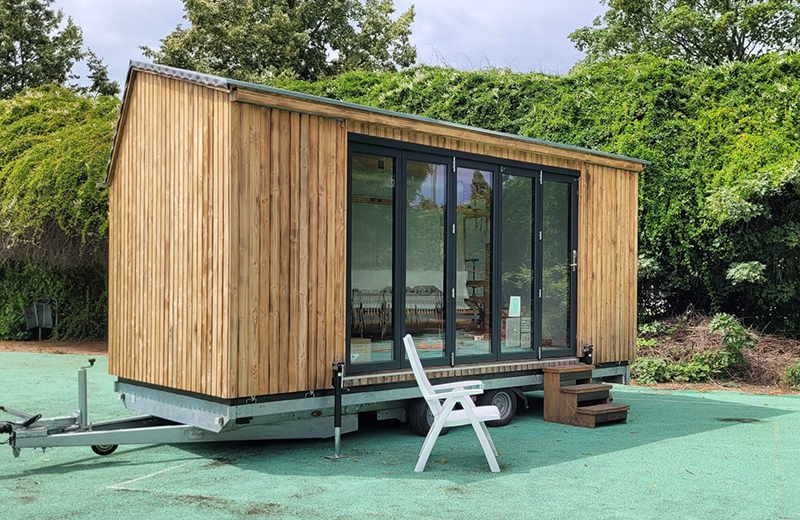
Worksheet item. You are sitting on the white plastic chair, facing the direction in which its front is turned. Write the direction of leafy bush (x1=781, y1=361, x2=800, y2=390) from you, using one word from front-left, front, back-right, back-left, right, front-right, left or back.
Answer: front-left

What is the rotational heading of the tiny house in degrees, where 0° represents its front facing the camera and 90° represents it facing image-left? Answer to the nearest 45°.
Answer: approximately 315°

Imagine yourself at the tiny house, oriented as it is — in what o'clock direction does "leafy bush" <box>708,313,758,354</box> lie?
The leafy bush is roughly at 9 o'clock from the tiny house.

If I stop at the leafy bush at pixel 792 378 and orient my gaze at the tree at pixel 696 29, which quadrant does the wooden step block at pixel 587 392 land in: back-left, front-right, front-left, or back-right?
back-left

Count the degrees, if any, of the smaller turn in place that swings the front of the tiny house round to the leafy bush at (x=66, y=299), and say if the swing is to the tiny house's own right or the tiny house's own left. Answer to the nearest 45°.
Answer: approximately 180°

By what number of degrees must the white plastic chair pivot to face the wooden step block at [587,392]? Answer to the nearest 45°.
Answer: approximately 45° to its left

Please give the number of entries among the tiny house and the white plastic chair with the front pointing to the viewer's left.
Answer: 0

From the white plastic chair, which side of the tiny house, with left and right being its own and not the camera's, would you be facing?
front

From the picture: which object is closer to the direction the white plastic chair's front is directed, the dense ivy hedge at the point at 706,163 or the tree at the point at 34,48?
the dense ivy hedge

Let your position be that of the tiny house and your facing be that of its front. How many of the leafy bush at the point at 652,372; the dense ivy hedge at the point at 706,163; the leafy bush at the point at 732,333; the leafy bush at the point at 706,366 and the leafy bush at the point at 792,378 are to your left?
5

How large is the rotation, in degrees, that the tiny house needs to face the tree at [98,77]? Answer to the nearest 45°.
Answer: approximately 135° to its left

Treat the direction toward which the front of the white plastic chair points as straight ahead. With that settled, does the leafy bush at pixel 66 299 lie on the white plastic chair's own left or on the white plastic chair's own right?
on the white plastic chair's own left

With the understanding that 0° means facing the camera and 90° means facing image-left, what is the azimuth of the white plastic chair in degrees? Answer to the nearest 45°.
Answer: approximately 270°

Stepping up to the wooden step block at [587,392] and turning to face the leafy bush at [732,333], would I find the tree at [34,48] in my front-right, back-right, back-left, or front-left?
front-left
